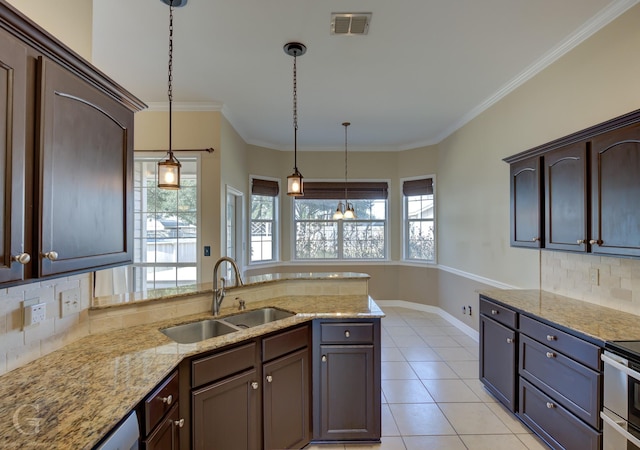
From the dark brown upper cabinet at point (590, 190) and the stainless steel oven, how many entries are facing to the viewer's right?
0

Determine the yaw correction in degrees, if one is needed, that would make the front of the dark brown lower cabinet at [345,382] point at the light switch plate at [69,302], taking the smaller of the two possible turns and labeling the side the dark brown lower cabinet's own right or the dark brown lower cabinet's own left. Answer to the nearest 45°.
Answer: approximately 45° to the dark brown lower cabinet's own right

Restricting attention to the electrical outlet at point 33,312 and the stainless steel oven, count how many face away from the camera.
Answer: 0

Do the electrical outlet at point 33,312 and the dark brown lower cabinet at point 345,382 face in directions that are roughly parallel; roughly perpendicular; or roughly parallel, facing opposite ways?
roughly perpendicular

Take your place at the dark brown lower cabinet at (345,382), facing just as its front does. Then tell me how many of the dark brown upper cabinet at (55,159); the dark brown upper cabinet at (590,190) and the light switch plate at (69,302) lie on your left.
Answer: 1

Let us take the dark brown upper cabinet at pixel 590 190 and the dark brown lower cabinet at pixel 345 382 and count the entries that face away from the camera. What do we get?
0

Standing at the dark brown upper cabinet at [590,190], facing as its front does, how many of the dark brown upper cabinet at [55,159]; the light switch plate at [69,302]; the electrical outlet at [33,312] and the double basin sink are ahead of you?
4

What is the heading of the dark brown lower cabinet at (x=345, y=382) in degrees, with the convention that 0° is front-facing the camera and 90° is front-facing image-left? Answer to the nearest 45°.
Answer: approximately 0°

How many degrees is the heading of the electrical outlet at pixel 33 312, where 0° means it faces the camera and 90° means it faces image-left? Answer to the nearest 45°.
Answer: approximately 315°

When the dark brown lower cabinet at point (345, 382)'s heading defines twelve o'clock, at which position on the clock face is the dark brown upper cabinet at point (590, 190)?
The dark brown upper cabinet is roughly at 9 o'clock from the dark brown lower cabinet.

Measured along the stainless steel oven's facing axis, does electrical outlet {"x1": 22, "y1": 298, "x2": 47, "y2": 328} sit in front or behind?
in front

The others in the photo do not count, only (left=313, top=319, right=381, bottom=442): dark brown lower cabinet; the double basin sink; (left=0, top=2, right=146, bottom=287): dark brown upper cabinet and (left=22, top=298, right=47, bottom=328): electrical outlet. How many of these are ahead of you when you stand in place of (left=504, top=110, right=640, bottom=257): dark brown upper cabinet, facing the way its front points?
4

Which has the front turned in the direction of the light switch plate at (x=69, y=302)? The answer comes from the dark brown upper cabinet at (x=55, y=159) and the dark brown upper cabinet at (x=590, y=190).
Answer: the dark brown upper cabinet at (x=590, y=190)
